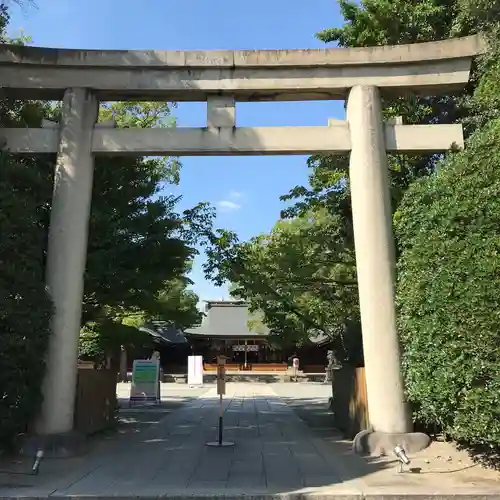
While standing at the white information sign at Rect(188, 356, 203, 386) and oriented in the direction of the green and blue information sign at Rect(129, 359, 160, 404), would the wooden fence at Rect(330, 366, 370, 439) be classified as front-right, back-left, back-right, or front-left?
front-left

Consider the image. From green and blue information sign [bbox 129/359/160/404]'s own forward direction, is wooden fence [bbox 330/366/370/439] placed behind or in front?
in front

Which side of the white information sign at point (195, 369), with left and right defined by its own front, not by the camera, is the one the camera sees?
front

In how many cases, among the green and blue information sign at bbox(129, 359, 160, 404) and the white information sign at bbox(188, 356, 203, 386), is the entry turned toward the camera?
2

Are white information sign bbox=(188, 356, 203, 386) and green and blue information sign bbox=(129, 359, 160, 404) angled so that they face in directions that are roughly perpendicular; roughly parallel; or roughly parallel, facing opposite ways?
roughly parallel

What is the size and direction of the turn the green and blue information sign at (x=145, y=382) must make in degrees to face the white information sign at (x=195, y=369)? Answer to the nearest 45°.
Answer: approximately 180°

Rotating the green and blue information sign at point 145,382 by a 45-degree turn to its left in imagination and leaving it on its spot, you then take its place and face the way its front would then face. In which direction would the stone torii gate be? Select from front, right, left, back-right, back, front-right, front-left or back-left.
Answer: front-right

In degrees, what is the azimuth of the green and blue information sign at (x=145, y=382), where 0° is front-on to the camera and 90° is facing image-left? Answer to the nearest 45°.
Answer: approximately 0°

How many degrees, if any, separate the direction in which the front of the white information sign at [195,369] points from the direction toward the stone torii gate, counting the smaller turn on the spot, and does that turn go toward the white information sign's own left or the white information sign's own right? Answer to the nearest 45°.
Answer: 0° — it already faces it

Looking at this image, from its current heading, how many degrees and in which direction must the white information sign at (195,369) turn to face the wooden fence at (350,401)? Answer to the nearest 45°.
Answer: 0° — it already faces it
